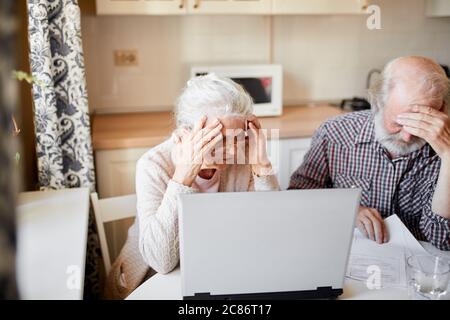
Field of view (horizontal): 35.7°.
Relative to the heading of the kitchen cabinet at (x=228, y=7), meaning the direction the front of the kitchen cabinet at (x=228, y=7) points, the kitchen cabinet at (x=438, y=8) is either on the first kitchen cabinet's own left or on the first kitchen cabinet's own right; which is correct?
on the first kitchen cabinet's own left

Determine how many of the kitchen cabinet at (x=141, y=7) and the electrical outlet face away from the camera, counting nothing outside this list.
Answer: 0

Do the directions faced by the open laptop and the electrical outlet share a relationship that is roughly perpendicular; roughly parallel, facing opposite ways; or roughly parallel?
roughly parallel, facing opposite ways

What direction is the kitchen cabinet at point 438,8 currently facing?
toward the camera

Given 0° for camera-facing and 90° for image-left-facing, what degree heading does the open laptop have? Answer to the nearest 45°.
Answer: approximately 180°

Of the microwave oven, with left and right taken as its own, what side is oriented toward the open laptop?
front

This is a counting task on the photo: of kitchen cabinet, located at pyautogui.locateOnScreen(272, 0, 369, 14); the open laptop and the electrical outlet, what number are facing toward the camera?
2

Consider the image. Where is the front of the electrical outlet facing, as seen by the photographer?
facing the viewer

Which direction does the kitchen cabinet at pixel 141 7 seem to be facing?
toward the camera

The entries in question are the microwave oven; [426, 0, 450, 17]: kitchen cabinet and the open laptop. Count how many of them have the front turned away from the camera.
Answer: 1

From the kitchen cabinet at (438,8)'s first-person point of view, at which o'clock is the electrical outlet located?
The electrical outlet is roughly at 2 o'clock from the kitchen cabinet.

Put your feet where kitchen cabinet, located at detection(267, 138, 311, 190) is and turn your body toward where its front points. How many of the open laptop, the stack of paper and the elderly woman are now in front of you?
3

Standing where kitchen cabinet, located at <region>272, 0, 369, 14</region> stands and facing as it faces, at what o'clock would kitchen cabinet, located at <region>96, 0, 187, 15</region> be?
kitchen cabinet, located at <region>96, 0, 187, 15</region> is roughly at 2 o'clock from kitchen cabinet, located at <region>272, 0, 369, 14</region>.

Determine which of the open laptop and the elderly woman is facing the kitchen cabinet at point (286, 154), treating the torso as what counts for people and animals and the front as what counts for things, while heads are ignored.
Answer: the open laptop

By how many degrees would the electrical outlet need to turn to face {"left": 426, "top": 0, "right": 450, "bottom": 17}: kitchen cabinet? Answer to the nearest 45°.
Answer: approximately 90° to its left
